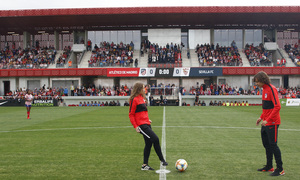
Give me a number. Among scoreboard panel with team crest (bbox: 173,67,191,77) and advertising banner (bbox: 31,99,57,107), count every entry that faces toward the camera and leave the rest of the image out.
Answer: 2

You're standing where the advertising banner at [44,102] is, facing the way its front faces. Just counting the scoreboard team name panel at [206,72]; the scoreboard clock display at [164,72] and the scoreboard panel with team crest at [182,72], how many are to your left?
3

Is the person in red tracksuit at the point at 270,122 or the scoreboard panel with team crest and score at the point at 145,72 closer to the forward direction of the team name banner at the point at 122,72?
the person in red tracksuit

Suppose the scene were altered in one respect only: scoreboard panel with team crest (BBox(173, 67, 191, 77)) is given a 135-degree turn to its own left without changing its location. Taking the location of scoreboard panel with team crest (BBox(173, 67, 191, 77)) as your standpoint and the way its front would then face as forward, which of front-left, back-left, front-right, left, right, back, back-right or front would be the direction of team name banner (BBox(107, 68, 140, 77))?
back-left

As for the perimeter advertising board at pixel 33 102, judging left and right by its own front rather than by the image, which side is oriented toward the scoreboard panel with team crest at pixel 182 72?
left

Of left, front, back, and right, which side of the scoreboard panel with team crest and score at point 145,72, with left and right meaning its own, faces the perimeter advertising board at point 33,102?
right

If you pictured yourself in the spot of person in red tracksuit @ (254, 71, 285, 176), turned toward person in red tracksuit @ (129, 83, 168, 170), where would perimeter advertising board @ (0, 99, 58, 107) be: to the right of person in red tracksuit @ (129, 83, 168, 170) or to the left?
right

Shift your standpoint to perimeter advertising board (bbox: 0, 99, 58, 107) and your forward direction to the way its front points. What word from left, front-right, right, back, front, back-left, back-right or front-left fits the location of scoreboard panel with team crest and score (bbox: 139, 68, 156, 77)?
left

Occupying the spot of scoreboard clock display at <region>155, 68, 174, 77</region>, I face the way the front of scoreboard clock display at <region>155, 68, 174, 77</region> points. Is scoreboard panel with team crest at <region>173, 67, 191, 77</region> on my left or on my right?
on my left

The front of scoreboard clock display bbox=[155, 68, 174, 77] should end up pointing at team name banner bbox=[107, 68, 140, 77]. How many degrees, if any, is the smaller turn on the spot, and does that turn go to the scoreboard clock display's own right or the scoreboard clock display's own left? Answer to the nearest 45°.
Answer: approximately 90° to the scoreboard clock display's own right

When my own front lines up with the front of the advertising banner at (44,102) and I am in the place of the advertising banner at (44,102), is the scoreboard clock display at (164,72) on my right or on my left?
on my left
